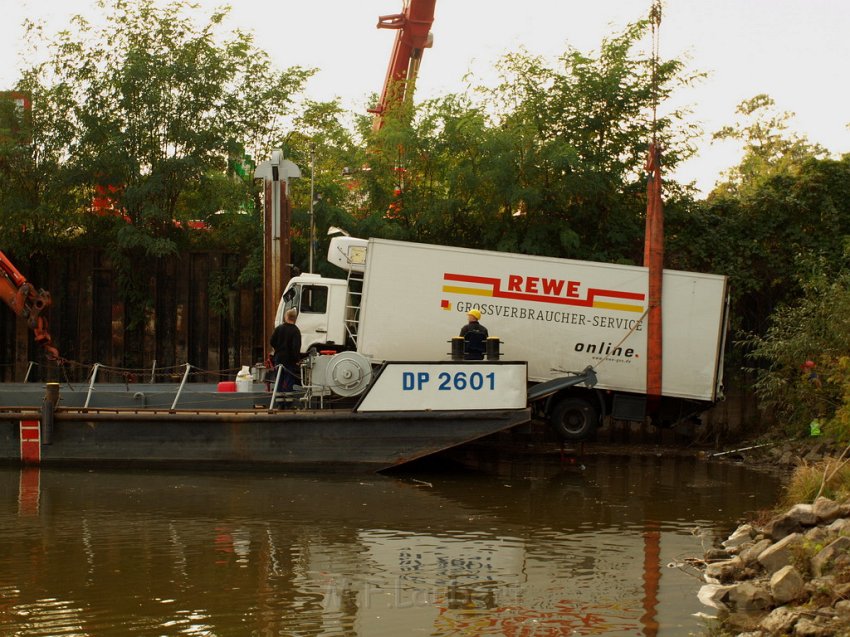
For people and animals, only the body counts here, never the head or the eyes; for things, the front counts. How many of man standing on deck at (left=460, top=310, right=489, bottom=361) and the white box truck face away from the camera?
1

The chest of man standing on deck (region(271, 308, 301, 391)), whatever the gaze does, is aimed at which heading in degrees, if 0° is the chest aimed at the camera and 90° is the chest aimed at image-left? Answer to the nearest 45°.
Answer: approximately 225°

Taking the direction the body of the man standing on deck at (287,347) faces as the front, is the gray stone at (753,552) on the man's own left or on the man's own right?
on the man's own right

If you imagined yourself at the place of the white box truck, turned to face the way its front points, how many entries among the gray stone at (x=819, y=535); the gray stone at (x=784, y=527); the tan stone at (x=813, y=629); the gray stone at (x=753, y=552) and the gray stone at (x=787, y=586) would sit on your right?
0

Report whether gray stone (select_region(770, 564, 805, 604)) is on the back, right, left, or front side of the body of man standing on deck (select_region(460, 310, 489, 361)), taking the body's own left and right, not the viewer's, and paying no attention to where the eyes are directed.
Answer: back

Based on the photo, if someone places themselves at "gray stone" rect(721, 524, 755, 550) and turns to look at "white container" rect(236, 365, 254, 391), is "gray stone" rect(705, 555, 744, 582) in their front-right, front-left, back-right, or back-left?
back-left

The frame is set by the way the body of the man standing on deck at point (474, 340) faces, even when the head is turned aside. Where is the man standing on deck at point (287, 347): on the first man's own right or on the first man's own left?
on the first man's own left

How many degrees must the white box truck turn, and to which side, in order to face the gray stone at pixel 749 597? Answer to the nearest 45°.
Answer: approximately 90° to its left

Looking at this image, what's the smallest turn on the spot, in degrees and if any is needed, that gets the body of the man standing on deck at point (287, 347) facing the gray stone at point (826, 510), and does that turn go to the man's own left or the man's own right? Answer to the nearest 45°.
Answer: approximately 90° to the man's own right

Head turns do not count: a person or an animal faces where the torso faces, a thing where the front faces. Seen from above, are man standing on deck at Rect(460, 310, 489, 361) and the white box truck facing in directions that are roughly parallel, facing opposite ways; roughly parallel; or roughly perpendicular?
roughly perpendicular

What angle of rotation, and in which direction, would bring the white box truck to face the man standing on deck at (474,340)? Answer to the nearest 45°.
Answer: approximately 45° to its left

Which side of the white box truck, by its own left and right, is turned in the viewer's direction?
left

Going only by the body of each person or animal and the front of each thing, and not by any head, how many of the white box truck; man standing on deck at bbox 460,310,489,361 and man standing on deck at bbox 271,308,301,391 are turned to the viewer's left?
1

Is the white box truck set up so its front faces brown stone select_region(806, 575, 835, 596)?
no

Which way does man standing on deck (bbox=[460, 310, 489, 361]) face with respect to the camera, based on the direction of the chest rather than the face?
away from the camera

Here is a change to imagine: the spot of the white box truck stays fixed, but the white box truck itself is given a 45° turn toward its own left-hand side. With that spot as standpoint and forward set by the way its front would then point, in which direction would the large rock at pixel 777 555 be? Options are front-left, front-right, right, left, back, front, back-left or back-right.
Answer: front-left

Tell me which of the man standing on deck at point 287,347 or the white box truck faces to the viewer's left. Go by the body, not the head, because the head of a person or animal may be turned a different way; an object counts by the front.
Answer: the white box truck

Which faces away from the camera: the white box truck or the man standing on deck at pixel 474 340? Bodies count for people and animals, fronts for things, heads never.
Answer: the man standing on deck
